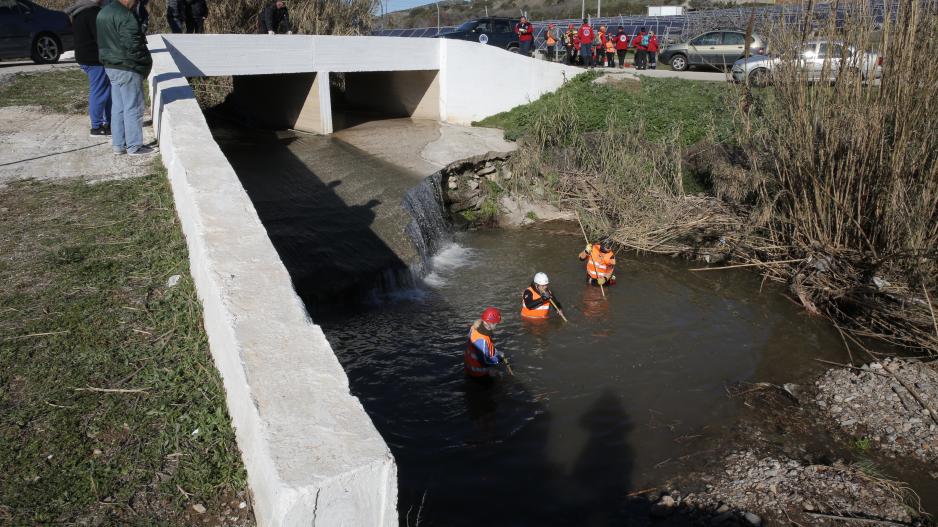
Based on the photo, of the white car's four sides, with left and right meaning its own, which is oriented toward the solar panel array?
right

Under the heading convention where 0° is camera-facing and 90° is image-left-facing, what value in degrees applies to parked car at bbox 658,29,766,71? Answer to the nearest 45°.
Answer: approximately 90°

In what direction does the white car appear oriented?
to the viewer's left

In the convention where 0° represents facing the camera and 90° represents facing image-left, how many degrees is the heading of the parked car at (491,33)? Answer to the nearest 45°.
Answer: approximately 90°

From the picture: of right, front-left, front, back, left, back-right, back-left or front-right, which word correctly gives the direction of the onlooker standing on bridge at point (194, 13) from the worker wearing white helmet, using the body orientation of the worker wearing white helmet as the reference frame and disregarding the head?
back
